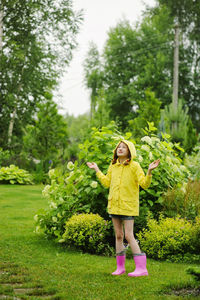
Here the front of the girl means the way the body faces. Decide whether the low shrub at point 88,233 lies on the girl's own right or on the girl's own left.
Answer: on the girl's own right

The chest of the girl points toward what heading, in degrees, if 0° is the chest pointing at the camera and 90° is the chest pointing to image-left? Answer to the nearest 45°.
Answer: approximately 45°

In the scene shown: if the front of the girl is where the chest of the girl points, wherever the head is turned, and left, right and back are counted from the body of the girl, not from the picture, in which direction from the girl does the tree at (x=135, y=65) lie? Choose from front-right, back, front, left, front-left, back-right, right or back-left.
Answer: back-right
